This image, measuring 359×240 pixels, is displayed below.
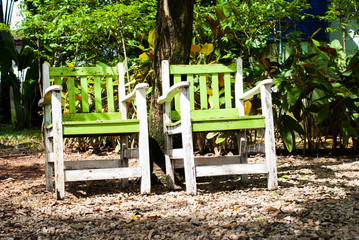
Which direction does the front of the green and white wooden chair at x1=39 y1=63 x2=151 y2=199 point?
toward the camera

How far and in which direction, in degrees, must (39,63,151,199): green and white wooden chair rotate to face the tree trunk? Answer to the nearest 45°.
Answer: approximately 135° to its left

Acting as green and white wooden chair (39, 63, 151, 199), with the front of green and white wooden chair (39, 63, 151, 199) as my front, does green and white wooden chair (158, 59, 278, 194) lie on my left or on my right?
on my left
